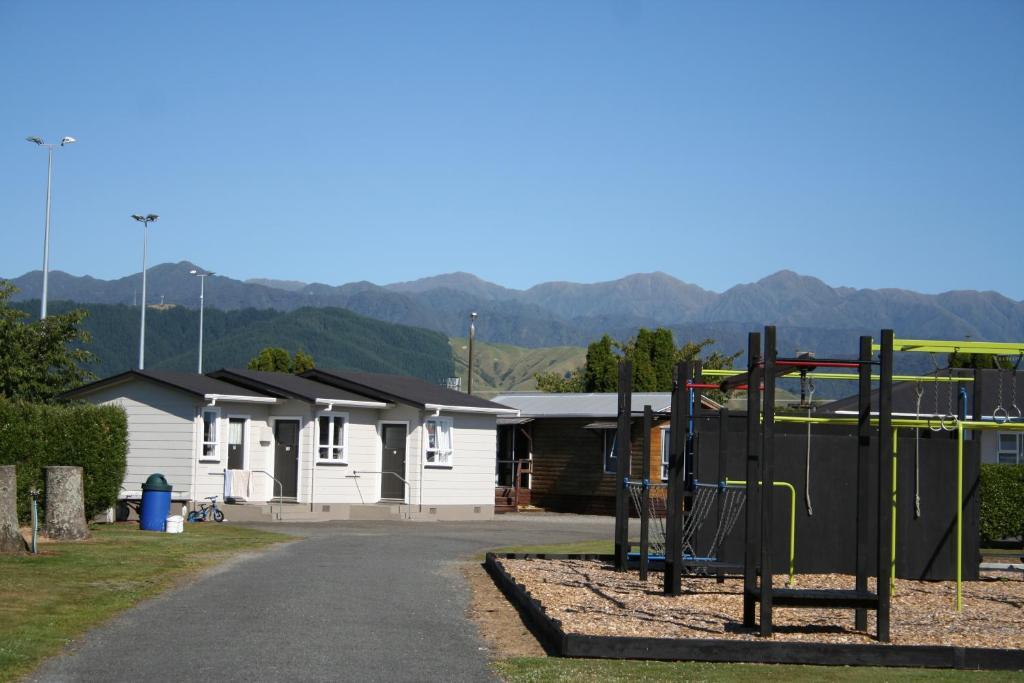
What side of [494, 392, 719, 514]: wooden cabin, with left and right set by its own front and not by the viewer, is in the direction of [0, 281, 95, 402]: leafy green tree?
right

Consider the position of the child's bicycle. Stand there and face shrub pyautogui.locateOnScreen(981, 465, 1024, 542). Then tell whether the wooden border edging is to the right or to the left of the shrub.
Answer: right

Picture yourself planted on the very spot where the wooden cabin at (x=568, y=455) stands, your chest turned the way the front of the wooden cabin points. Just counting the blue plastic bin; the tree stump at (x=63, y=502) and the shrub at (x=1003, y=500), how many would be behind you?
0

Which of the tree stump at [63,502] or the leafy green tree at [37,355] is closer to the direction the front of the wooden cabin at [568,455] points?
the tree stump

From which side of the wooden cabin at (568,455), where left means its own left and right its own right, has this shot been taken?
front

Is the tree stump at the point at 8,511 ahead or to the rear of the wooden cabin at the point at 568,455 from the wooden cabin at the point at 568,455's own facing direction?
ahead

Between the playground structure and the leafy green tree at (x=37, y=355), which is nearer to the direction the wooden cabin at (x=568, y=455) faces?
the playground structure

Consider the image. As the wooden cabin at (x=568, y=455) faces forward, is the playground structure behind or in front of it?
in front

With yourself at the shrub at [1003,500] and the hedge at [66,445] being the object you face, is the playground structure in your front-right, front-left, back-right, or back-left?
front-left

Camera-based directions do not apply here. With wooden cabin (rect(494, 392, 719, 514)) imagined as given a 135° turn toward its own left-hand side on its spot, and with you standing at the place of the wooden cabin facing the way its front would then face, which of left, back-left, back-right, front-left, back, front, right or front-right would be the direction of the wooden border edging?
back-right

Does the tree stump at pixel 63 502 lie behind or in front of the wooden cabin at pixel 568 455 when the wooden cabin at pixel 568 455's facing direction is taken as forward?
in front
